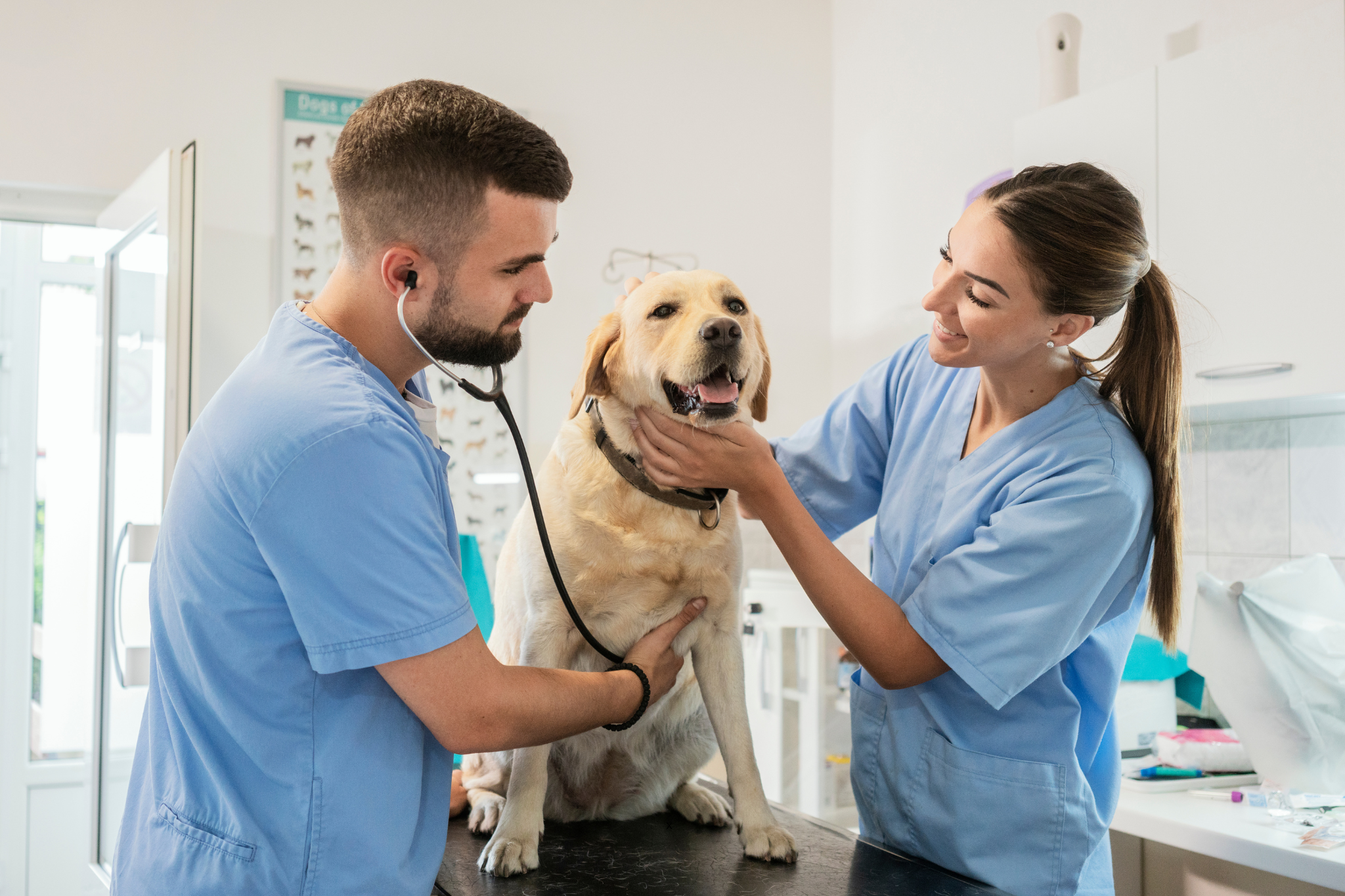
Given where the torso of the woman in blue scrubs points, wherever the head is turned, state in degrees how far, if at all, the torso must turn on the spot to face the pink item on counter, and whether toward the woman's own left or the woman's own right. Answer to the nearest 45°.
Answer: approximately 180°

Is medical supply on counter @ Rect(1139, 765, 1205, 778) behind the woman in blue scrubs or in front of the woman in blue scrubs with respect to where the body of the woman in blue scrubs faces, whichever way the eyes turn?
behind

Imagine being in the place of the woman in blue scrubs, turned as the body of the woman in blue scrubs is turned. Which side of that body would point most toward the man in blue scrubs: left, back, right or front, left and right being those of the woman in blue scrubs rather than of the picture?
front

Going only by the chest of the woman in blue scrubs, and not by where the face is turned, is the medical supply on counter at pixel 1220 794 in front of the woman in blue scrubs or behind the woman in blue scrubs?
behind

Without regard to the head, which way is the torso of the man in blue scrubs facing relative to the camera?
to the viewer's right

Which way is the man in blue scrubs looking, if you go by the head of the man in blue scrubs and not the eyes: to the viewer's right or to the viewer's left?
to the viewer's right

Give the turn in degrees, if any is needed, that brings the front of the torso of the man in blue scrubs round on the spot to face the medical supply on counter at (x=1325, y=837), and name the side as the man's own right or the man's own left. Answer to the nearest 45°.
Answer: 0° — they already face it

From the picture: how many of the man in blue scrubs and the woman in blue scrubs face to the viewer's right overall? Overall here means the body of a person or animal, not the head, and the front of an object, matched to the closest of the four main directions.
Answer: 1

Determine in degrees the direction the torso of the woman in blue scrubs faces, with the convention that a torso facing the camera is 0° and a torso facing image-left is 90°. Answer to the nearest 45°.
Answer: approximately 45°

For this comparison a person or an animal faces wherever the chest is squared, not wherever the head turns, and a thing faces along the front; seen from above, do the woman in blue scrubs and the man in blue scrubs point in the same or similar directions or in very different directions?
very different directions
